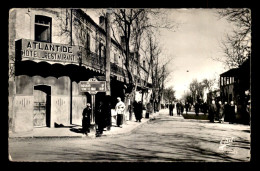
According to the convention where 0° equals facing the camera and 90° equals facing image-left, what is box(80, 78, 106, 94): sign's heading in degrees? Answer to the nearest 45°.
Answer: approximately 0°
